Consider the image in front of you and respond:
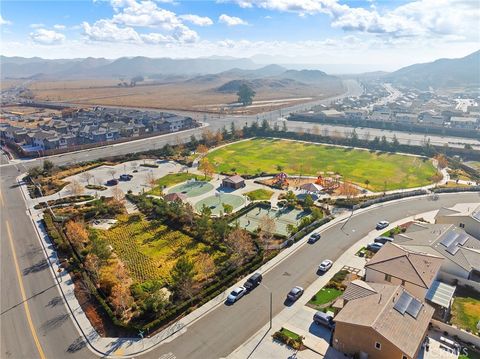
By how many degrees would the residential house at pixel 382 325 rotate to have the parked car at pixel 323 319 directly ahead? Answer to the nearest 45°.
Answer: approximately 45° to its left

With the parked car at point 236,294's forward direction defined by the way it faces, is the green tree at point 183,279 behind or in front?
in front

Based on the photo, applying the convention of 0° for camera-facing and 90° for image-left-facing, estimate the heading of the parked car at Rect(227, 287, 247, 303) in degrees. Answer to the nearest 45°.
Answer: approximately 45°

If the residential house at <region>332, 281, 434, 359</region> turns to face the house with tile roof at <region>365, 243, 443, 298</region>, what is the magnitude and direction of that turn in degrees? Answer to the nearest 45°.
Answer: approximately 45° to its right

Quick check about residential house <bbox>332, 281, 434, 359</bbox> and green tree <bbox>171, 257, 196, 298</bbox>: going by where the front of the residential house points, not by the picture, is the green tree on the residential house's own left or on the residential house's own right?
on the residential house's own left

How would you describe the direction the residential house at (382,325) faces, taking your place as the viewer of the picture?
facing away from the viewer and to the left of the viewer

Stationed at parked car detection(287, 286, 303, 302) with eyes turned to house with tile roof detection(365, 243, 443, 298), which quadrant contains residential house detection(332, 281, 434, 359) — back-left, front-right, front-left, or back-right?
front-right

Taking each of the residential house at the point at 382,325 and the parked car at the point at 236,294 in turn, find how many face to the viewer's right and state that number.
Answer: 0

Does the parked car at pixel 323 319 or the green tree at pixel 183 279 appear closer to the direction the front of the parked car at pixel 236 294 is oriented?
the green tree

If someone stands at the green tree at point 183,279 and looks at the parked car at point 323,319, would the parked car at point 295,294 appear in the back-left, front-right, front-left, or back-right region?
front-left

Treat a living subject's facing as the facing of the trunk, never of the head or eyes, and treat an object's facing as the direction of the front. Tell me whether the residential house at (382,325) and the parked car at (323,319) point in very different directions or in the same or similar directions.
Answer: very different directions

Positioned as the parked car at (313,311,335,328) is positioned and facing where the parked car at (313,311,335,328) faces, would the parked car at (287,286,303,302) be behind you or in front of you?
behind

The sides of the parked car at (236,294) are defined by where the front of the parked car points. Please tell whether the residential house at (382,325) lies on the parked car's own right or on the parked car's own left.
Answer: on the parked car's own left
